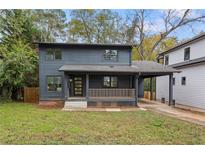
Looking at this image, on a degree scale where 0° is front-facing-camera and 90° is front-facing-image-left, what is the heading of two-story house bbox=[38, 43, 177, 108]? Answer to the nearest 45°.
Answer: approximately 0°

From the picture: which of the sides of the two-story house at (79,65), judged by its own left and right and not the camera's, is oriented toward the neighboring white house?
left

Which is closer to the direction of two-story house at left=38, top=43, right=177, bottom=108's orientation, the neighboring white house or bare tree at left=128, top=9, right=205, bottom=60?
the neighboring white house

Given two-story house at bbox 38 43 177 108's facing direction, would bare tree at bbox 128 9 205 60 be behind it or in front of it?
behind
